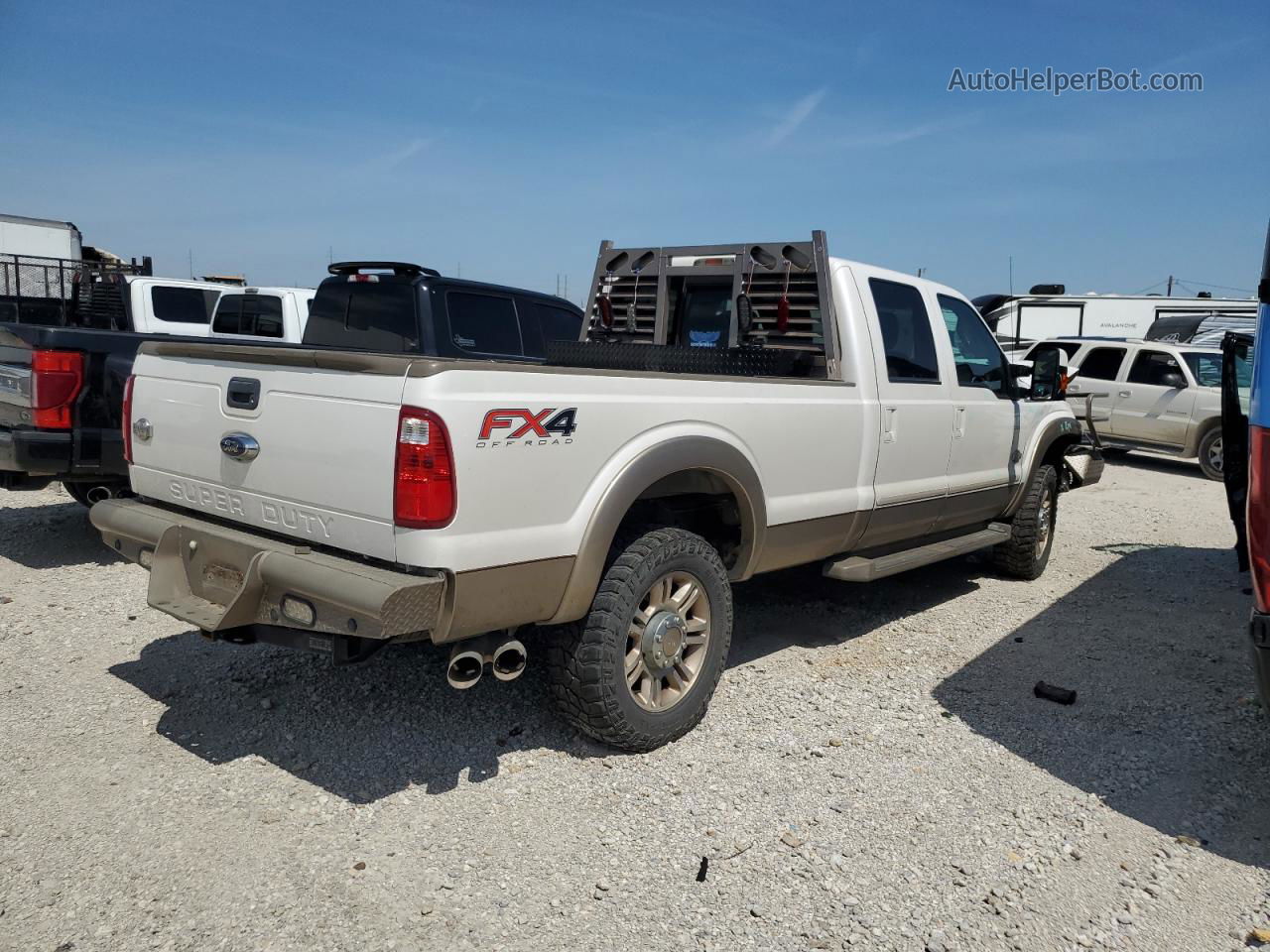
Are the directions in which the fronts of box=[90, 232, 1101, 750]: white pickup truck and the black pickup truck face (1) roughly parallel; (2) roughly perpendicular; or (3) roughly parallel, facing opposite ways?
roughly parallel

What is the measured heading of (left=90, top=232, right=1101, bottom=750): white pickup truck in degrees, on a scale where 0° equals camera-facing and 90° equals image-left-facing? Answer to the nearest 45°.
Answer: approximately 225°

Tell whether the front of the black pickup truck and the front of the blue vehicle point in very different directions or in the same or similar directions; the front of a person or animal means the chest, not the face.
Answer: same or similar directions

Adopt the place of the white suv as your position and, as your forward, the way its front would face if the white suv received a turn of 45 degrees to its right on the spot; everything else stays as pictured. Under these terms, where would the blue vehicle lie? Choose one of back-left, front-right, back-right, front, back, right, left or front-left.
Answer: front

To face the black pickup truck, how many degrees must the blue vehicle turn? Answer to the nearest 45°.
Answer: approximately 90° to its left

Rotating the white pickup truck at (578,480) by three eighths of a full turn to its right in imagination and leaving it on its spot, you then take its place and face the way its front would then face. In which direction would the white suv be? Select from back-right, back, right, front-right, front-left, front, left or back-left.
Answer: back-left

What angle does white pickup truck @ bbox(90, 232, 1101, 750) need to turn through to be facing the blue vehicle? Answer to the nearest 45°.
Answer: approximately 45° to its right

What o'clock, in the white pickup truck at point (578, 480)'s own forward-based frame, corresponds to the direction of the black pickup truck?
The black pickup truck is roughly at 9 o'clock from the white pickup truck.

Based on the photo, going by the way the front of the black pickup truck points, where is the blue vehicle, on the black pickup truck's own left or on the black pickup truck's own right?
on the black pickup truck's own right

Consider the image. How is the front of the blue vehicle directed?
away from the camera

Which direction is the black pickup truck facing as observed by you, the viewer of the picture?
facing away from the viewer and to the right of the viewer
